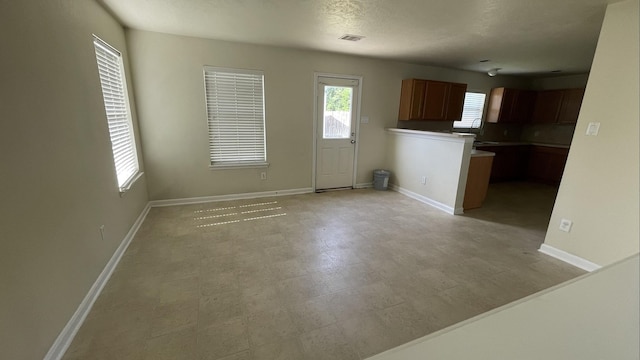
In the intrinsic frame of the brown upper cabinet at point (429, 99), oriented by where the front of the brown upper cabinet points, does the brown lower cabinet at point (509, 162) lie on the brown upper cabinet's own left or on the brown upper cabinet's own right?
on the brown upper cabinet's own left

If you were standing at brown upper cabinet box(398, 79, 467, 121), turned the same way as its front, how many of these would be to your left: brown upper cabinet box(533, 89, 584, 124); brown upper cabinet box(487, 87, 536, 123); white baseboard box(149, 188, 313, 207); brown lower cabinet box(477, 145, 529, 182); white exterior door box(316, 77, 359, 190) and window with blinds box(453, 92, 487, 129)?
4

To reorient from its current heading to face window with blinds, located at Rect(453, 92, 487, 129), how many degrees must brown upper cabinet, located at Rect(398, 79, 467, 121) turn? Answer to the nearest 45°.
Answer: approximately 90° to its left

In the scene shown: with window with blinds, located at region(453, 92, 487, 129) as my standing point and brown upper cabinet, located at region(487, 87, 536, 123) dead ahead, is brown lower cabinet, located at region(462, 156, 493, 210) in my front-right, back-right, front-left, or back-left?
back-right

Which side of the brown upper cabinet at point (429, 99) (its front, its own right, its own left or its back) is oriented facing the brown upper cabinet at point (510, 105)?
left

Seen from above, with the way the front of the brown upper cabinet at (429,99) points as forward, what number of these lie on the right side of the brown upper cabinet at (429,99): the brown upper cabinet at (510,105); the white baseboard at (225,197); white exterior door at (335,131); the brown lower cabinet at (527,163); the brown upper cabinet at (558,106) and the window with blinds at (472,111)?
2

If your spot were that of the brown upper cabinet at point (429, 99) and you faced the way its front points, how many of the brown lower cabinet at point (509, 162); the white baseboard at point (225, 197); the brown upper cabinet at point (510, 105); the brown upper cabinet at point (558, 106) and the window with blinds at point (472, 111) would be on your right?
1

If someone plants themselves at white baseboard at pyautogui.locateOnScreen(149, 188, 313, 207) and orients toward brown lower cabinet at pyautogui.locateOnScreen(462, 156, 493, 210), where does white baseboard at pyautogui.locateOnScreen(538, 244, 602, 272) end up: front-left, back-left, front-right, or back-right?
front-right

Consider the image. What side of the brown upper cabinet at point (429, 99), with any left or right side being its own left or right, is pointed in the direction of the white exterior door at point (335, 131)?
right

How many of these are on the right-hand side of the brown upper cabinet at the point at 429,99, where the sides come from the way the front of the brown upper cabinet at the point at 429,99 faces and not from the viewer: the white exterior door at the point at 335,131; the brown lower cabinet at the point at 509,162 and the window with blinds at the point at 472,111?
1

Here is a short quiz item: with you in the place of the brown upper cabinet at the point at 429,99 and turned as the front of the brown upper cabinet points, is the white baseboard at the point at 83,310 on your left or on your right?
on your right

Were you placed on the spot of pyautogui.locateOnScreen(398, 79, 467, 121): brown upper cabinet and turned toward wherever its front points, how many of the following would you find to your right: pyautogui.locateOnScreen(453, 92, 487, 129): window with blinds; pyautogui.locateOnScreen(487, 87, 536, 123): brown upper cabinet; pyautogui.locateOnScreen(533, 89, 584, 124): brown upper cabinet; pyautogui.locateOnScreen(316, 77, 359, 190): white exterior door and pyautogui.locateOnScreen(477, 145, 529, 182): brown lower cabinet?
1

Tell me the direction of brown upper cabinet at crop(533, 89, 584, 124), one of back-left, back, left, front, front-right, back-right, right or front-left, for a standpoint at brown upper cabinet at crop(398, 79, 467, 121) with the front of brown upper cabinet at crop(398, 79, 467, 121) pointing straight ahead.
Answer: left

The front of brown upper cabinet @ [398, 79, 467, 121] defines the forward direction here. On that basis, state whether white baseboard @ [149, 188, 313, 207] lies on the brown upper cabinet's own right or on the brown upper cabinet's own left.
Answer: on the brown upper cabinet's own right
